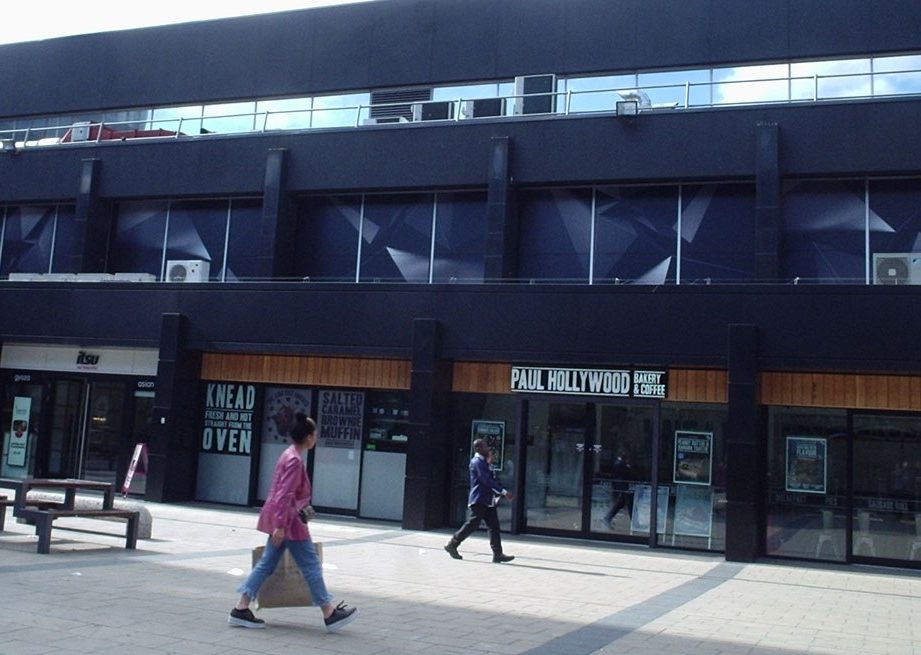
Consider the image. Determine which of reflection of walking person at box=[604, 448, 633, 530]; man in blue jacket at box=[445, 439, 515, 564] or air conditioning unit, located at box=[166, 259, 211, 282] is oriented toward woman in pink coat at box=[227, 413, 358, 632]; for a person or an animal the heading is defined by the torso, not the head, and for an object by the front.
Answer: the air conditioning unit

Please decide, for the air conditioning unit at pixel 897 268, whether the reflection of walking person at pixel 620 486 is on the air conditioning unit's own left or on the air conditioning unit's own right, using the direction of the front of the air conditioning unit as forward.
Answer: on the air conditioning unit's own right

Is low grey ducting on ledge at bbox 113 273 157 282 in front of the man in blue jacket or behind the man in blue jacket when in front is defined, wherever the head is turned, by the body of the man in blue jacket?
behind

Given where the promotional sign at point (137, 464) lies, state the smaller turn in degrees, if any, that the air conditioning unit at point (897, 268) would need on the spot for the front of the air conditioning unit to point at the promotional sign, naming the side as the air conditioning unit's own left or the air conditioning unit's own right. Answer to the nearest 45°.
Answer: approximately 90° to the air conditioning unit's own right

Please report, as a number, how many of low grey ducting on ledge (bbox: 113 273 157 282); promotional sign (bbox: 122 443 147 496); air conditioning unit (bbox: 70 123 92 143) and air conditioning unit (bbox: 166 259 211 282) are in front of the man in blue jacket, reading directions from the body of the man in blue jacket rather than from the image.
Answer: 0

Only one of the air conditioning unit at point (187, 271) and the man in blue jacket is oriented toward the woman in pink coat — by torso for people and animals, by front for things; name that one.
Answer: the air conditioning unit

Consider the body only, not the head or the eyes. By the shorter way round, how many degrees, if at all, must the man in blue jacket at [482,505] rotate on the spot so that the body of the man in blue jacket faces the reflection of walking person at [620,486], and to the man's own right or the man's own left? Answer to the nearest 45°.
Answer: approximately 45° to the man's own left

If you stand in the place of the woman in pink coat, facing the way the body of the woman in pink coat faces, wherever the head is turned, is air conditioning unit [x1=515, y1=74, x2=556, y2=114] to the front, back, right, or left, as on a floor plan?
left

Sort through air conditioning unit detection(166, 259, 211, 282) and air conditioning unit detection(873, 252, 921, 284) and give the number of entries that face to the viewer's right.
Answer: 0

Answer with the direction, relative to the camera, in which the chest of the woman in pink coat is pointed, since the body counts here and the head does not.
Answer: to the viewer's right

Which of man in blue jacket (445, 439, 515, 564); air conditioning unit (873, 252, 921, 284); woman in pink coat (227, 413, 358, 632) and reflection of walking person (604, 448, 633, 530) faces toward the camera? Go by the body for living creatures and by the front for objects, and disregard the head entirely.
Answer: the air conditioning unit

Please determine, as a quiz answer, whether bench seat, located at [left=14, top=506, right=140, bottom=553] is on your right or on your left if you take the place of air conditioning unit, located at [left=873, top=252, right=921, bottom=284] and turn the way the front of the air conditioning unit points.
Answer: on your right

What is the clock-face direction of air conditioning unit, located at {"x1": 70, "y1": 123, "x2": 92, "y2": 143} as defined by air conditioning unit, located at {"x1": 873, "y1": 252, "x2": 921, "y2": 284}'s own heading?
air conditioning unit, located at {"x1": 70, "y1": 123, "x2": 92, "y2": 143} is roughly at 3 o'clock from air conditioning unit, located at {"x1": 873, "y1": 252, "x2": 921, "y2": 284}.

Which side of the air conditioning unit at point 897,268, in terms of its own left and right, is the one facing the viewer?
front

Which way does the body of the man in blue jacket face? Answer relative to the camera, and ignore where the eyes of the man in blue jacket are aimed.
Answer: to the viewer's right

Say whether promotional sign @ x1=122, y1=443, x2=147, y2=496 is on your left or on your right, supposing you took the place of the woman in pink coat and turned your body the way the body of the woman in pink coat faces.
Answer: on your left
